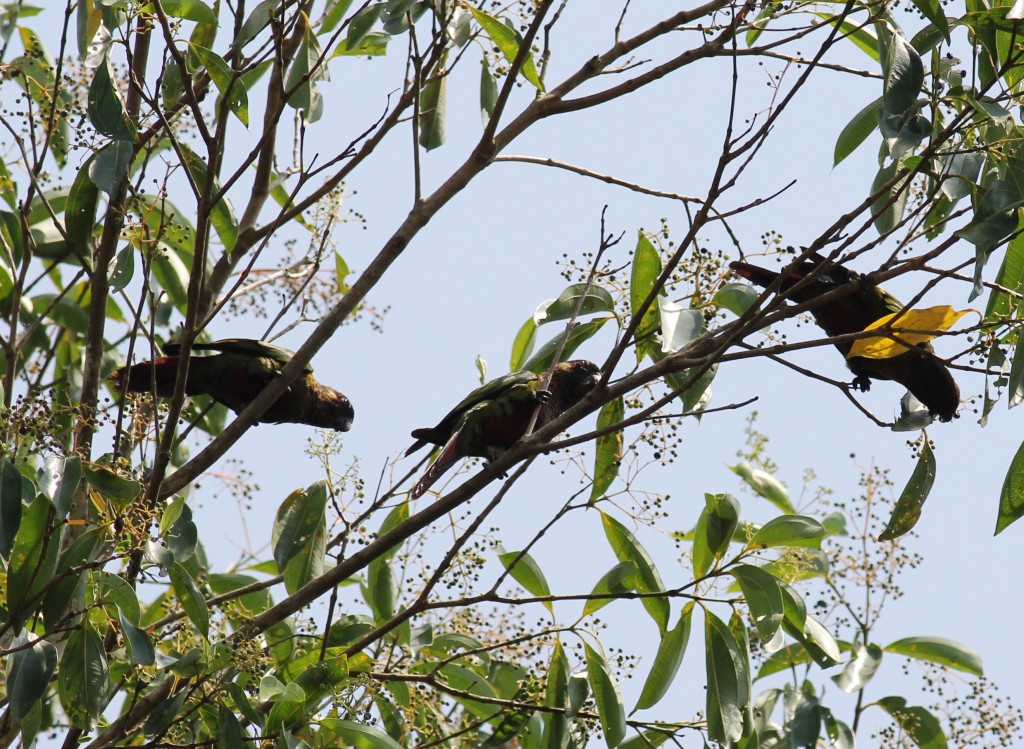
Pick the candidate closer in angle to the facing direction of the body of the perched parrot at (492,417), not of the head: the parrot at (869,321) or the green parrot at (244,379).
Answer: the parrot

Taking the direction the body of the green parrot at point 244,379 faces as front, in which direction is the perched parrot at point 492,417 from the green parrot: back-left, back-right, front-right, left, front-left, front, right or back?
front-right

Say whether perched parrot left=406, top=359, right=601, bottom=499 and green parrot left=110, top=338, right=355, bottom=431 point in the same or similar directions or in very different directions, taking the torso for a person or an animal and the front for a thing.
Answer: same or similar directions

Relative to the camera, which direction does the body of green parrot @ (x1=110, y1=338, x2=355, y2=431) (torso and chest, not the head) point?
to the viewer's right

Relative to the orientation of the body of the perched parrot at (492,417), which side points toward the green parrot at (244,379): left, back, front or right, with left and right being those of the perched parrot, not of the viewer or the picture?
back

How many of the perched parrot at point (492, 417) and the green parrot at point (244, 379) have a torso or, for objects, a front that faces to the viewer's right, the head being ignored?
2

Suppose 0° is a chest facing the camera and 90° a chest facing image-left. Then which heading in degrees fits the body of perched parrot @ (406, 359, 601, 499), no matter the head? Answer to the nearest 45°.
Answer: approximately 270°

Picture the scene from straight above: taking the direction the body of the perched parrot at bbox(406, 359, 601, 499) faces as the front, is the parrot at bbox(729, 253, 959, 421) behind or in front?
in front
